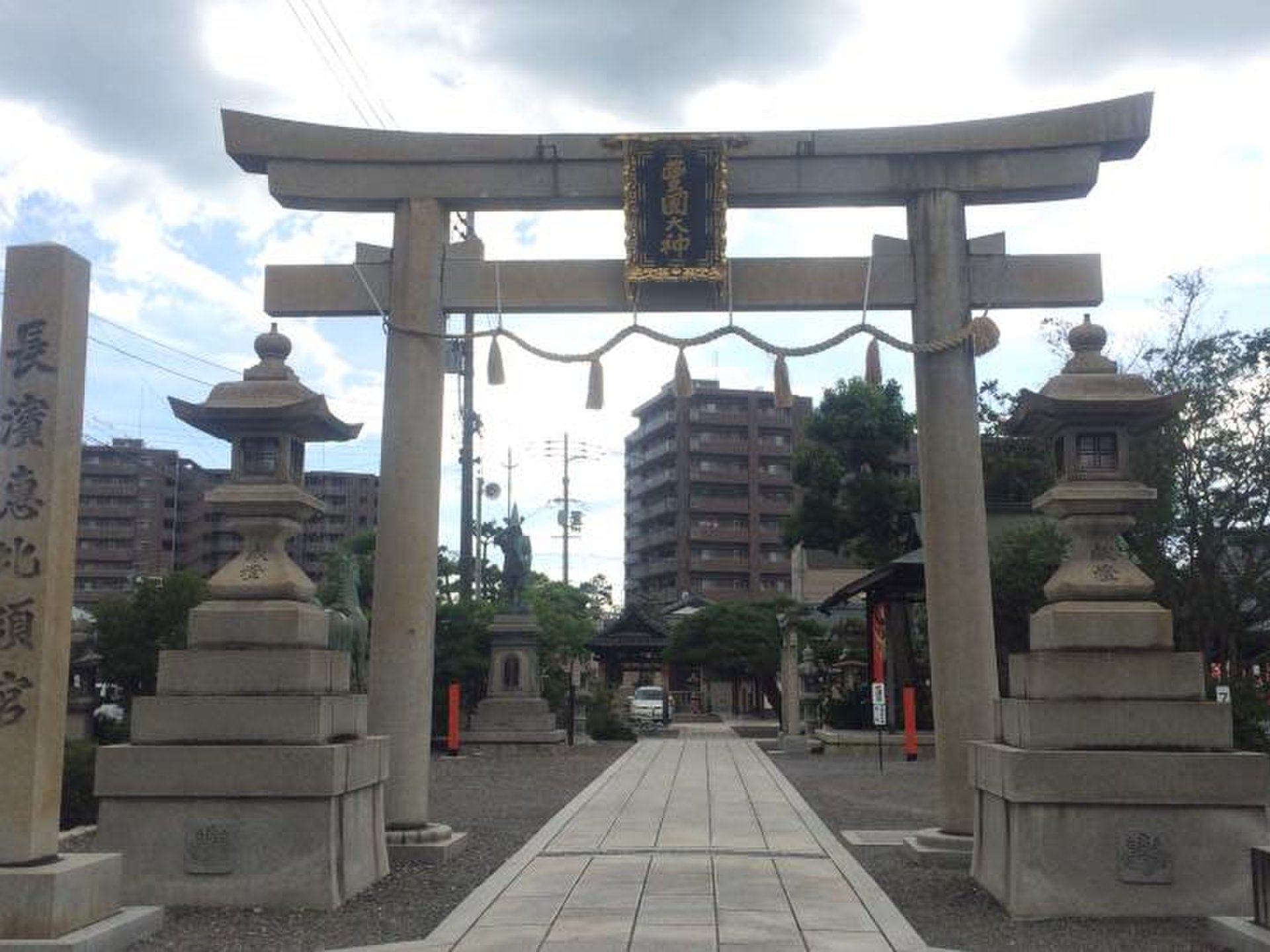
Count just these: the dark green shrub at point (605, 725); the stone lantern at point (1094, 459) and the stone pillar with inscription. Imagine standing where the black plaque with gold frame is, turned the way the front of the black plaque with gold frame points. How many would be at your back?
1

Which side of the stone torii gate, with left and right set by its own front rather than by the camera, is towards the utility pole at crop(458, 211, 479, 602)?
back

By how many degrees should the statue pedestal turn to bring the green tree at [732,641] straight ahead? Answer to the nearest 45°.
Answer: approximately 135° to its left

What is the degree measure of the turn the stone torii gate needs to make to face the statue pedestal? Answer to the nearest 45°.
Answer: approximately 180°

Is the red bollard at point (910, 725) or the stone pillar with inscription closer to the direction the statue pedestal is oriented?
the stone pillar with inscription

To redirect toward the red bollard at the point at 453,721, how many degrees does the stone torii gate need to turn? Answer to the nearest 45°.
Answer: approximately 180°

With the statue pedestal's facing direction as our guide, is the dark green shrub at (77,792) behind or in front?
in front

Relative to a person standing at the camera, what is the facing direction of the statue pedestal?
facing the viewer

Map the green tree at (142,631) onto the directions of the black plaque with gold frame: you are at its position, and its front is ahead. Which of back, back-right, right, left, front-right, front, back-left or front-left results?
back-right

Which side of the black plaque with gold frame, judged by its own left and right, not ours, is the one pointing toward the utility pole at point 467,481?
back

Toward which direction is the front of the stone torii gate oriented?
toward the camera

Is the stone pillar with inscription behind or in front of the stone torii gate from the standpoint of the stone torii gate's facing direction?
in front

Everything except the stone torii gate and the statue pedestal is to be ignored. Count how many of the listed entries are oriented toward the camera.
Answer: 2
